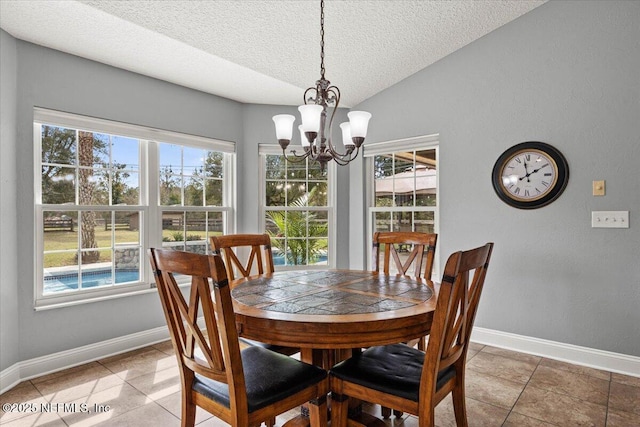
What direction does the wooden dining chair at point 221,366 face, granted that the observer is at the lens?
facing away from the viewer and to the right of the viewer

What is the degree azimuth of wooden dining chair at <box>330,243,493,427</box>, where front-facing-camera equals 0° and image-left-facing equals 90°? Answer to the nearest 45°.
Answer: approximately 135°

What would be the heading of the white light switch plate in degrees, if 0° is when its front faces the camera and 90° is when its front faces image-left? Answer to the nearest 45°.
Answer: approximately 0°

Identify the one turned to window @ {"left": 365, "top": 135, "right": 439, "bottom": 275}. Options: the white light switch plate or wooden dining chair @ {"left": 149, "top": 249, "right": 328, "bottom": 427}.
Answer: the wooden dining chair

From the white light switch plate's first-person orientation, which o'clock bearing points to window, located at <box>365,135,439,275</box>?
The window is roughly at 3 o'clock from the white light switch plate.

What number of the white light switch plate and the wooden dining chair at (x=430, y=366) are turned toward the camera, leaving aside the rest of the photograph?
1

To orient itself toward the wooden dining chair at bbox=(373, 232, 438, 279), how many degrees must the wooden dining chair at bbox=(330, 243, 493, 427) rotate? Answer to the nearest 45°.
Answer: approximately 45° to its right

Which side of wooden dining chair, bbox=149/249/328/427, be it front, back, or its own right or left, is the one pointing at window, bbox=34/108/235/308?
left

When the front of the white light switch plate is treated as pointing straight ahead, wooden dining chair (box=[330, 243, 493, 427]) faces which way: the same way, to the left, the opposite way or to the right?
to the right

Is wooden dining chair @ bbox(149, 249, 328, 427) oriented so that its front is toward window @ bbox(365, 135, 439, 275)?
yes
